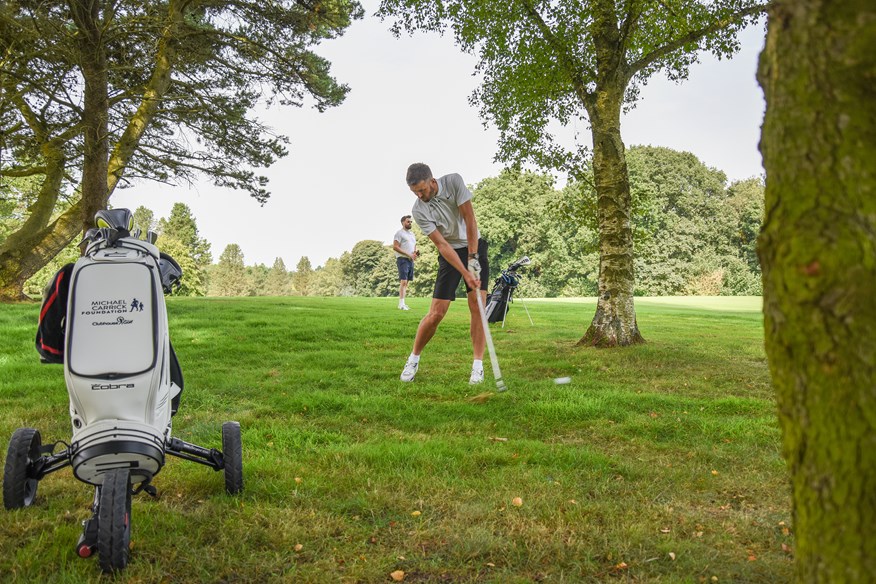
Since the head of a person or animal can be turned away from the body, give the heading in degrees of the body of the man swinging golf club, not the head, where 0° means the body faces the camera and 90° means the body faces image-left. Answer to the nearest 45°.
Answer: approximately 0°

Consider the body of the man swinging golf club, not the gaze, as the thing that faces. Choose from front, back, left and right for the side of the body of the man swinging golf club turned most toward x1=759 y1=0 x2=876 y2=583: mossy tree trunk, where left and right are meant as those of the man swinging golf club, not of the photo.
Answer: front

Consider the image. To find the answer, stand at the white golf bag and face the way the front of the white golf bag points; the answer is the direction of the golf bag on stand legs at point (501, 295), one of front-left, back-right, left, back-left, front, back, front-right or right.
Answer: back-left

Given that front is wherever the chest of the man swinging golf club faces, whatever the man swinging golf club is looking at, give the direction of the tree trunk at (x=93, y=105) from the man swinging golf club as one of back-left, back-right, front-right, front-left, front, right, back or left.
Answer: back-right

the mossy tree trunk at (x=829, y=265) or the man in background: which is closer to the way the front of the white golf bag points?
the mossy tree trunk

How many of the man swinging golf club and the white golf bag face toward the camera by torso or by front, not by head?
2

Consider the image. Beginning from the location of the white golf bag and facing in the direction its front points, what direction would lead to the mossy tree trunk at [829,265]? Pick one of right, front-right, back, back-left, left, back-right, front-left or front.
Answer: front-left

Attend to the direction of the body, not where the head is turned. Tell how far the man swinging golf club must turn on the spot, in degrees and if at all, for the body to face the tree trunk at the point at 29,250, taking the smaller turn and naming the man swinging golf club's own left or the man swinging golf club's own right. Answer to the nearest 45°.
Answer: approximately 135° to the man swinging golf club's own right

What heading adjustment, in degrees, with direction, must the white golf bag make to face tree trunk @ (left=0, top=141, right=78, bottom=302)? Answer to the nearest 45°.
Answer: approximately 180°

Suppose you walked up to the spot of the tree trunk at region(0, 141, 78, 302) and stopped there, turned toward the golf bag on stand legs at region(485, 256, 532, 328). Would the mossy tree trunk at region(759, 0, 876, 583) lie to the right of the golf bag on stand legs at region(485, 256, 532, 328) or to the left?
right

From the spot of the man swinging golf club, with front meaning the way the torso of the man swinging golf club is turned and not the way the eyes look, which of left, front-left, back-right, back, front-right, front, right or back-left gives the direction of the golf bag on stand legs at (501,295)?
back

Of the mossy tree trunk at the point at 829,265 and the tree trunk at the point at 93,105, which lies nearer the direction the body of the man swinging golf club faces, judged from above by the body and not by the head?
the mossy tree trunk
